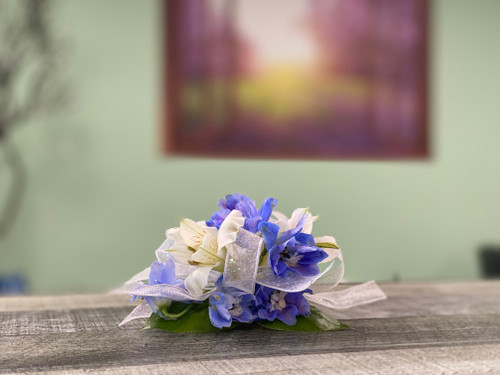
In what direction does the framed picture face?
toward the camera

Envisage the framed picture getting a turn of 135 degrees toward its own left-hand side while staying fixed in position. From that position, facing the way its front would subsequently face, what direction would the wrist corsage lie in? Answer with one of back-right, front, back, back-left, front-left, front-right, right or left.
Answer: back-right

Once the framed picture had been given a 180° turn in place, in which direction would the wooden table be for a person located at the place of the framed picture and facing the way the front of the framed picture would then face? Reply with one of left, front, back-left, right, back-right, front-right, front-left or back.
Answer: back
